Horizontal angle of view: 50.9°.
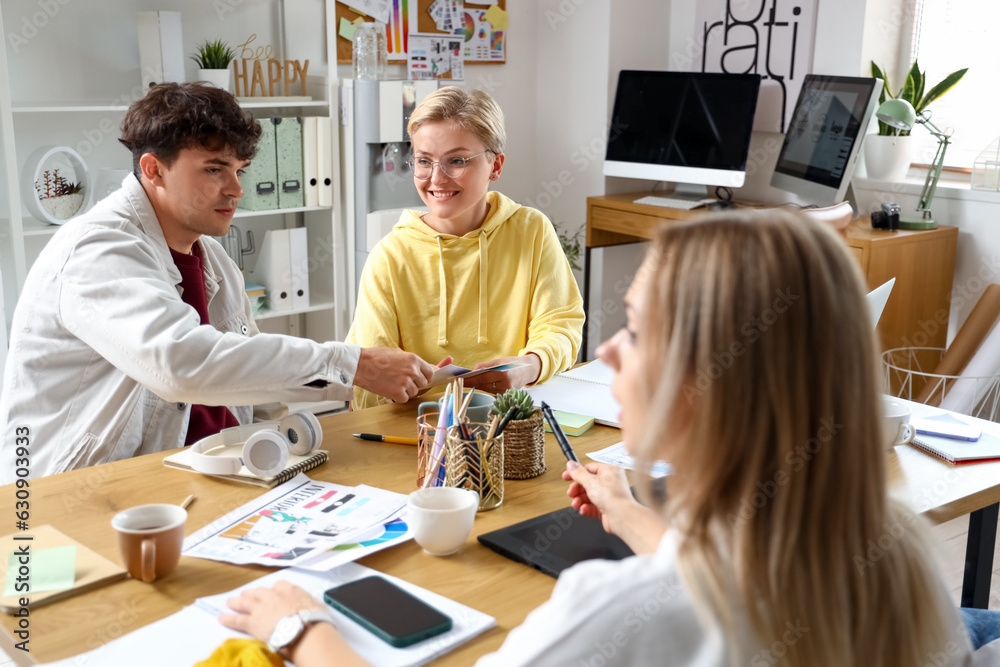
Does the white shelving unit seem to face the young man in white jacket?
yes

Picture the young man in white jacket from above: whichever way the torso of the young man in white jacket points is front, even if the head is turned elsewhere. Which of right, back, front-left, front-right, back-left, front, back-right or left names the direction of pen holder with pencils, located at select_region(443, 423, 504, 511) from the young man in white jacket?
front

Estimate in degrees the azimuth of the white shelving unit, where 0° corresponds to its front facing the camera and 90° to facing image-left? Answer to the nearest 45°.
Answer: approximately 0°

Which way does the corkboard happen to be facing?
toward the camera

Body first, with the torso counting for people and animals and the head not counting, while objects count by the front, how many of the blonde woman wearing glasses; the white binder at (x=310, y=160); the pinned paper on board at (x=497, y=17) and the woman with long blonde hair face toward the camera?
3

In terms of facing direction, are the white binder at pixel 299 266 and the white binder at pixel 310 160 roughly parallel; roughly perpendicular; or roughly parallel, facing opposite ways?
roughly parallel

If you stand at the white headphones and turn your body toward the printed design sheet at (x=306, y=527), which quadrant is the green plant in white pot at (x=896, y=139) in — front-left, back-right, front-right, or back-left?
back-left

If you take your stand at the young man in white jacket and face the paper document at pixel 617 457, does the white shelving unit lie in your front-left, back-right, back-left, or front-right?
back-left

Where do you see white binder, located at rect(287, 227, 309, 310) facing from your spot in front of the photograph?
facing the viewer

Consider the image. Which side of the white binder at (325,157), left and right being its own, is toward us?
front

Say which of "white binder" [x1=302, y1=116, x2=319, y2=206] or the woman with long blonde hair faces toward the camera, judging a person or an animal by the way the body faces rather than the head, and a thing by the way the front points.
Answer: the white binder

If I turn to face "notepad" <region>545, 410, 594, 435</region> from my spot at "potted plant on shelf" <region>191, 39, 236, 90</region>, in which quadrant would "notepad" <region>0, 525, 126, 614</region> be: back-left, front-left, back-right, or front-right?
front-right

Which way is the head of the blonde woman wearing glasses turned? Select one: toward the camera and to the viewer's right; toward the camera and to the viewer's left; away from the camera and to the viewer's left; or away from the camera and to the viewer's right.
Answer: toward the camera and to the viewer's left

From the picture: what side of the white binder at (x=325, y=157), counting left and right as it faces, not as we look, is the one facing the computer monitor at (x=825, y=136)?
left

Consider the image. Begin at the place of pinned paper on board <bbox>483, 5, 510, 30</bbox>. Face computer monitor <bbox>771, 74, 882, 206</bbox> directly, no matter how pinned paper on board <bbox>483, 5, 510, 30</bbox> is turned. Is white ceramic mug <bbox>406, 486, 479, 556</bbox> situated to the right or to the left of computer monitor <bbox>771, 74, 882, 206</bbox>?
right

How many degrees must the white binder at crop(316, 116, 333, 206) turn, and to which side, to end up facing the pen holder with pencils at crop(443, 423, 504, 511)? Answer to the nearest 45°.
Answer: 0° — it already faces it
